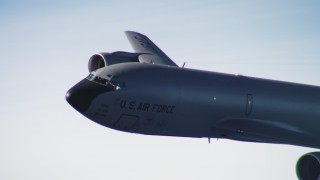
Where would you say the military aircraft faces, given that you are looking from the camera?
facing the viewer and to the left of the viewer
